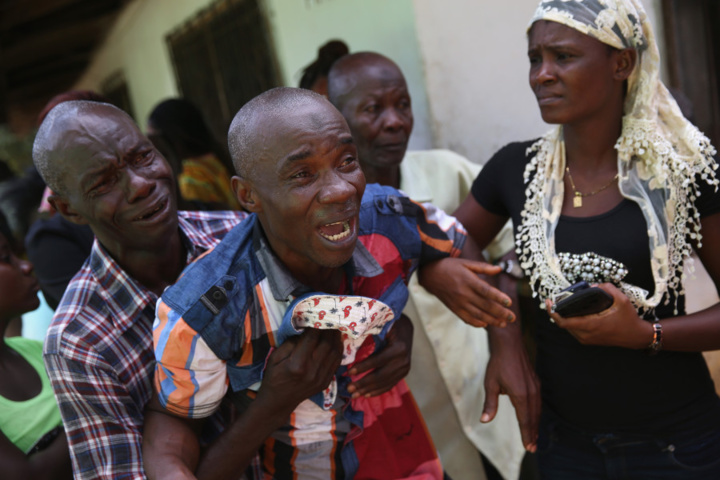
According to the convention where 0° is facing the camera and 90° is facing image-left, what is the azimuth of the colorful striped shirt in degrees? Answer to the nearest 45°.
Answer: approximately 315°

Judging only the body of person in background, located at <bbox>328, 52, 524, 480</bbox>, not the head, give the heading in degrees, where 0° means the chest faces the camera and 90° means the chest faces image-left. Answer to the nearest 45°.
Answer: approximately 315°

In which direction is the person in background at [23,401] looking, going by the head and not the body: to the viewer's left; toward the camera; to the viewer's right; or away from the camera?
to the viewer's right

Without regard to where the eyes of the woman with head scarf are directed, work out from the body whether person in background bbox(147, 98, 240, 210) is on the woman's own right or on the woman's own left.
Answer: on the woman's own right

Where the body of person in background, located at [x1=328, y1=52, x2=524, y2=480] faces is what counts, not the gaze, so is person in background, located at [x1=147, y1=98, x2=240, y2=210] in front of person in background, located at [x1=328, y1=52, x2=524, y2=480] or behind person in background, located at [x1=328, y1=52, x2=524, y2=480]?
behind

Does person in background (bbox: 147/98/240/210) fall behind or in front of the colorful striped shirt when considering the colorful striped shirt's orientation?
behind
